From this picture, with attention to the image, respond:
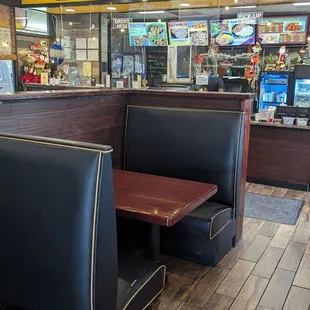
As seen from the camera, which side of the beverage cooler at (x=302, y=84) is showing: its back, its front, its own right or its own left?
front

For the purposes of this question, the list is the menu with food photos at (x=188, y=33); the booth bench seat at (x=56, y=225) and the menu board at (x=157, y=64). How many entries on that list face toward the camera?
2

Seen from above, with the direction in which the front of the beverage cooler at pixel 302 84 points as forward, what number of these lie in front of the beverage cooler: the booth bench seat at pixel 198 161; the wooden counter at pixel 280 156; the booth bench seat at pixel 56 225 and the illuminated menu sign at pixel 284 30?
3

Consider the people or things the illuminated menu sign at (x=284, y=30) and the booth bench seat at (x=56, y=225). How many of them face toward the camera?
1

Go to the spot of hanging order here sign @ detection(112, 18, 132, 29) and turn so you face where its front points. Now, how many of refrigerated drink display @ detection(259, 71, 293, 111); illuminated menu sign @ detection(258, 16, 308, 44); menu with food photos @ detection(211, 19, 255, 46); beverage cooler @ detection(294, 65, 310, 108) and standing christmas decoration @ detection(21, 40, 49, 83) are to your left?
4

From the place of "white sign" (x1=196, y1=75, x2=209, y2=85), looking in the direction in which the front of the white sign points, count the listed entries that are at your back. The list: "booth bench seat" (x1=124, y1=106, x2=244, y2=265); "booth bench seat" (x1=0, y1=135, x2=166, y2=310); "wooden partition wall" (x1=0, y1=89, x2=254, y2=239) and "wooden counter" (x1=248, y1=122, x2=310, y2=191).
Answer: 0

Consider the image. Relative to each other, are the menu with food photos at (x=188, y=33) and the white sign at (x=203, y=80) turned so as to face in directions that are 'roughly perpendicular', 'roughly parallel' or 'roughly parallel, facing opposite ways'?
roughly parallel

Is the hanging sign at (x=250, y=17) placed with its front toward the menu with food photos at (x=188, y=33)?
no

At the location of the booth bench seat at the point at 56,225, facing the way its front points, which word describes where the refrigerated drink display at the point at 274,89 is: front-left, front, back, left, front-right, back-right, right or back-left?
front

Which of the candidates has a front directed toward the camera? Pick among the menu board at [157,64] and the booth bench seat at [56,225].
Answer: the menu board

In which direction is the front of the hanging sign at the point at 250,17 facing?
toward the camera

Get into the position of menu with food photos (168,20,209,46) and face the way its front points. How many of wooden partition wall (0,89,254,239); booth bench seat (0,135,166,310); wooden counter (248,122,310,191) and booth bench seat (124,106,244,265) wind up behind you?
0

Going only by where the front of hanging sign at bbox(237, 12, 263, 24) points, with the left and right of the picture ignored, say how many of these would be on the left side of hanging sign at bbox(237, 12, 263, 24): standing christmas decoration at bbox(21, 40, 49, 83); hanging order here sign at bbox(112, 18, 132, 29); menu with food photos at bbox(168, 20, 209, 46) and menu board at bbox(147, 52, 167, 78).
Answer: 0

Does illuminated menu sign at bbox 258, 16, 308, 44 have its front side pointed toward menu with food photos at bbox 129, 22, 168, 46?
no

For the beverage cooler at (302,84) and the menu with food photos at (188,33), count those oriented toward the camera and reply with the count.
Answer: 2

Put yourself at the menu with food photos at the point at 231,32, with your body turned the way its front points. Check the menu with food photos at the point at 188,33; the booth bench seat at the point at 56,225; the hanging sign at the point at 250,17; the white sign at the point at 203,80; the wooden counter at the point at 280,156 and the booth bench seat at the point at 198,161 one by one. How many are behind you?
0

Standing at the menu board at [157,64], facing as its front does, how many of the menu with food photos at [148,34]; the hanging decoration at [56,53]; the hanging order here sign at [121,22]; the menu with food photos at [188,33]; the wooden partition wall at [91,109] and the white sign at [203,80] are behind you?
0

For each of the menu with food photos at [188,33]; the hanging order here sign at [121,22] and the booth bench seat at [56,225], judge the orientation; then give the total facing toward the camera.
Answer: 2

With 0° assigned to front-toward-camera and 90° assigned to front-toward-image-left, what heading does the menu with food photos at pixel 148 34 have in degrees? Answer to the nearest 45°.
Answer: approximately 0°

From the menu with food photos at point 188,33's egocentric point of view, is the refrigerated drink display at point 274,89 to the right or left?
on its left
